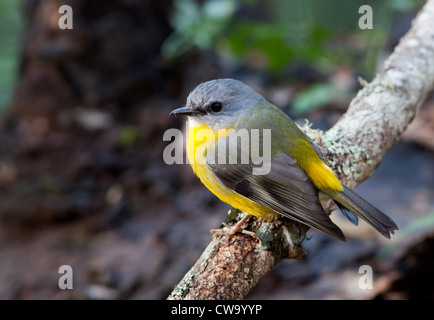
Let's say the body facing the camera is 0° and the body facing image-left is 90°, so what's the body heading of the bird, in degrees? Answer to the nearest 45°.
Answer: approximately 90°
